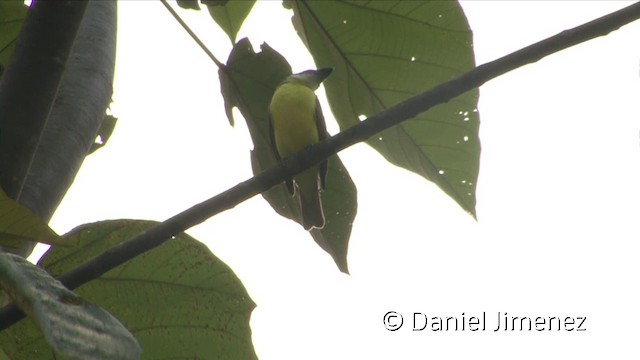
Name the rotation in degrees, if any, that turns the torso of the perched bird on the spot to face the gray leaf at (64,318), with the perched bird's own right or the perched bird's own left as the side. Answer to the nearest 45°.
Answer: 0° — it already faces it

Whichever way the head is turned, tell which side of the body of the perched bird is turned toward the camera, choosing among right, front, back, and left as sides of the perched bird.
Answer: front

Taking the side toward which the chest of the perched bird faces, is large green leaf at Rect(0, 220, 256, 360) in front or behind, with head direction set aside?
in front
